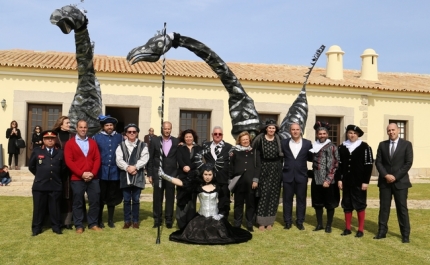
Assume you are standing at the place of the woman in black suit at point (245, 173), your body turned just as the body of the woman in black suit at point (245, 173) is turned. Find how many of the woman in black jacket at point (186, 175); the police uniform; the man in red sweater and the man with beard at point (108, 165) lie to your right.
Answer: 4

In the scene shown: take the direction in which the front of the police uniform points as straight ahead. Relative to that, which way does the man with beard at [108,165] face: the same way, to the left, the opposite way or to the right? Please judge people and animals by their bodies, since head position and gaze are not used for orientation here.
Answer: the same way

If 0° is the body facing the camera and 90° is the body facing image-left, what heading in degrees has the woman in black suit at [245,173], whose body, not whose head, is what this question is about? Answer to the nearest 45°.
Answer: approximately 0°

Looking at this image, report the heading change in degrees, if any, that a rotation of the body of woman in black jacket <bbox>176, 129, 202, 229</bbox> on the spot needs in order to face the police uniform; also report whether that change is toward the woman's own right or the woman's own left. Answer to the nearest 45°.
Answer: approximately 90° to the woman's own right

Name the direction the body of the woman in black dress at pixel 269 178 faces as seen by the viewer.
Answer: toward the camera

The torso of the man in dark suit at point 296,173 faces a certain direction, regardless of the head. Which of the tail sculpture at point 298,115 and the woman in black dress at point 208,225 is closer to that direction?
the woman in black dress

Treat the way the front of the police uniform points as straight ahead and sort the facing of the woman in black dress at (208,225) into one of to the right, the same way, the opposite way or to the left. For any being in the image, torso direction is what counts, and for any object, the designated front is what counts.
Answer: the same way

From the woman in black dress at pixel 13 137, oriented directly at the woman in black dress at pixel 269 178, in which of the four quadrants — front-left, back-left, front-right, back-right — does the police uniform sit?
front-right

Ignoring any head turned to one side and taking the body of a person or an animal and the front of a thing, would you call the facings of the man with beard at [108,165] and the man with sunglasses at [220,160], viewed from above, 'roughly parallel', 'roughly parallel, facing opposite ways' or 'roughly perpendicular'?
roughly parallel

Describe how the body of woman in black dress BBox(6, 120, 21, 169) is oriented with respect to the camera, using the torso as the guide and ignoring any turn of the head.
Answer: toward the camera

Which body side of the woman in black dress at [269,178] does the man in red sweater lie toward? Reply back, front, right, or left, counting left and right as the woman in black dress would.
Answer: right

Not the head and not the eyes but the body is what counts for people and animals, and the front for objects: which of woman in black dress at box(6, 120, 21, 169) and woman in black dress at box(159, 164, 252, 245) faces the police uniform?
woman in black dress at box(6, 120, 21, 169)

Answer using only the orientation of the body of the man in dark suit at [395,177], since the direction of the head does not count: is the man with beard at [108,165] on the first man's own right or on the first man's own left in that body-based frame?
on the first man's own right

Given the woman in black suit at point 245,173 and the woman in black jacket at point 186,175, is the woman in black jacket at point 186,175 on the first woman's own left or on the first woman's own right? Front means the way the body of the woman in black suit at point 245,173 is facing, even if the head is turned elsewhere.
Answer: on the first woman's own right

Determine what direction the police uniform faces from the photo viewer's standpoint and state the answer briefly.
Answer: facing the viewer

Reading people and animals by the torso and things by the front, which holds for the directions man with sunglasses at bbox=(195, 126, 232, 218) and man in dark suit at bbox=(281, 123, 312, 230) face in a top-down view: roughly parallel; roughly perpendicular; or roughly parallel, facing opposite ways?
roughly parallel
